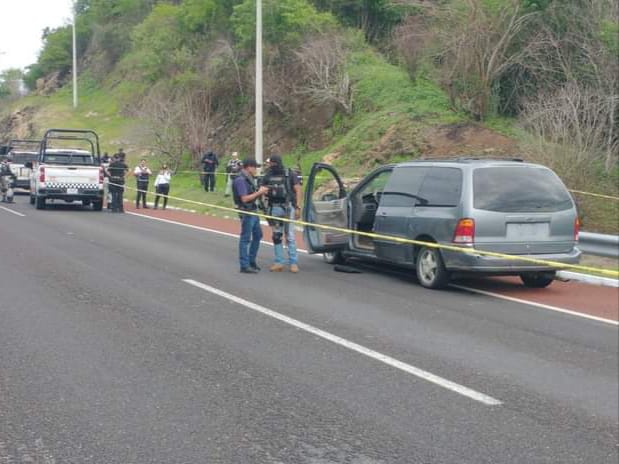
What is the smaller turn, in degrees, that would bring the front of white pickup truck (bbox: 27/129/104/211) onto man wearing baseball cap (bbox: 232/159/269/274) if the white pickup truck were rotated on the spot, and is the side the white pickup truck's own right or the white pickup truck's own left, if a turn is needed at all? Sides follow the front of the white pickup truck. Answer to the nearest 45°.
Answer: approximately 180°

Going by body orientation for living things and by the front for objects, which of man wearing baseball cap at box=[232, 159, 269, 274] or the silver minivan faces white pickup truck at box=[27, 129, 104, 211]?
the silver minivan

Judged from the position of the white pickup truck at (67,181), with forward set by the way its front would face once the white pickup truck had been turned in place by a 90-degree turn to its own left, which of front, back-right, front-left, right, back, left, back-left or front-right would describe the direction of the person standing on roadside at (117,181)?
back

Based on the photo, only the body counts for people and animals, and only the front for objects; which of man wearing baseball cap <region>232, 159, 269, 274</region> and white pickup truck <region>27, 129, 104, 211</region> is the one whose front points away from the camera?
the white pickup truck

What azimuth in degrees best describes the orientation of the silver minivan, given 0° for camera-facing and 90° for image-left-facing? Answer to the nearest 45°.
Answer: approximately 135°

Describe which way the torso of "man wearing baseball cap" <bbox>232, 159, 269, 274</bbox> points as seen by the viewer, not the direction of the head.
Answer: to the viewer's right

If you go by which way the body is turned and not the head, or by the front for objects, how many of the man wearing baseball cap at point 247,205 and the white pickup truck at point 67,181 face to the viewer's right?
1

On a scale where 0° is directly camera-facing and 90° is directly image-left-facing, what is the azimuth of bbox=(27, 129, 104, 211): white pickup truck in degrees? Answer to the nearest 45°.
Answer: approximately 180°

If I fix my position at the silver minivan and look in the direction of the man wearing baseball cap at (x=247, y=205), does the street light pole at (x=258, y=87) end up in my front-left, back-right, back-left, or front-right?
front-right

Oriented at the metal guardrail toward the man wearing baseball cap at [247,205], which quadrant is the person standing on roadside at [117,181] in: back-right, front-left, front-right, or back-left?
front-right

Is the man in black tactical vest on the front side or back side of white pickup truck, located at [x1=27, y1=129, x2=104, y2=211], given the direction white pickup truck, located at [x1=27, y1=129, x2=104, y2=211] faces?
on the back side

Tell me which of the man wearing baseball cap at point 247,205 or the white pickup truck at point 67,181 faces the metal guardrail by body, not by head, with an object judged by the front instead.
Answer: the man wearing baseball cap

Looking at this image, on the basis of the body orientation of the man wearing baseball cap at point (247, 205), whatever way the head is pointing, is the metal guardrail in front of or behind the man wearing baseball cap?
in front

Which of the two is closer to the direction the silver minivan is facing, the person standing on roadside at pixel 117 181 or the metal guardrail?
the person standing on roadside

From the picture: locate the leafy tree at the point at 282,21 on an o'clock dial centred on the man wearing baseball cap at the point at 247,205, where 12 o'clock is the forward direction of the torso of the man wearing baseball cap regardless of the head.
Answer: The leafy tree is roughly at 9 o'clock from the man wearing baseball cap.
